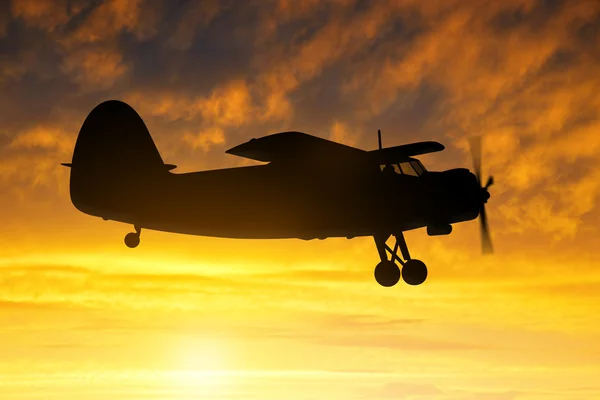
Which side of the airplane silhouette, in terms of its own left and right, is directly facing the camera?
right
